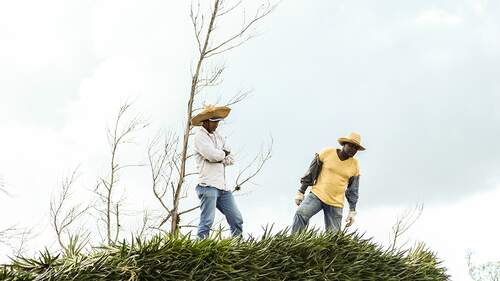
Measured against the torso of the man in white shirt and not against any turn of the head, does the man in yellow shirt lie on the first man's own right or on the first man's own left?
on the first man's own left

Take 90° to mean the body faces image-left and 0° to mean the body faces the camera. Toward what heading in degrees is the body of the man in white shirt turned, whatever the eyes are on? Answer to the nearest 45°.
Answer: approximately 315°

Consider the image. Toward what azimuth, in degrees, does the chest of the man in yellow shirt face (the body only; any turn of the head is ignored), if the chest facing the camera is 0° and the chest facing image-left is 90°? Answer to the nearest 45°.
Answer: approximately 0°

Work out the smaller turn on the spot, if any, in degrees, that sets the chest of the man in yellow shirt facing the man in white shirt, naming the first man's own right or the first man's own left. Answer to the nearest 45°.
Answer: approximately 45° to the first man's own right
